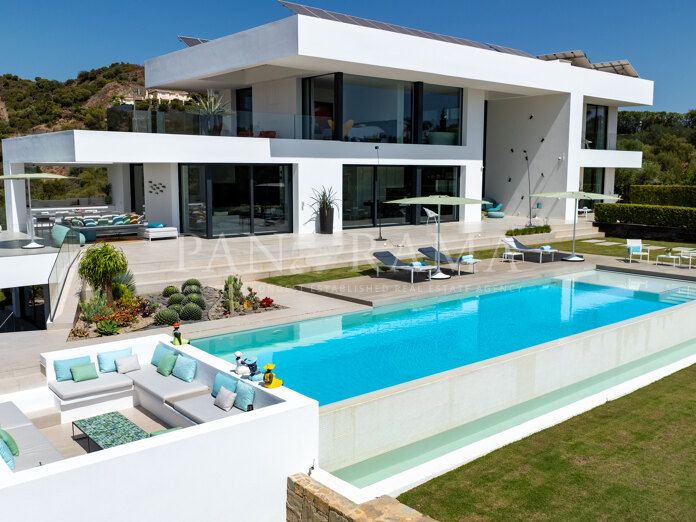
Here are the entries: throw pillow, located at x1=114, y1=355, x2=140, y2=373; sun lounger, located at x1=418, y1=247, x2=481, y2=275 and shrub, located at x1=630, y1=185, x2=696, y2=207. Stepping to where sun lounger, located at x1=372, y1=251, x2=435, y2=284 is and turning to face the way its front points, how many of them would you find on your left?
2

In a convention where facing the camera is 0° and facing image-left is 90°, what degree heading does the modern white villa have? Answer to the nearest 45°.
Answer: approximately 315°

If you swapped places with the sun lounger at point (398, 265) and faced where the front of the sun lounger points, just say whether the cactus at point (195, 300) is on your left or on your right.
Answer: on your right

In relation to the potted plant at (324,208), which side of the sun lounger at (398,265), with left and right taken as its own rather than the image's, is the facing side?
back

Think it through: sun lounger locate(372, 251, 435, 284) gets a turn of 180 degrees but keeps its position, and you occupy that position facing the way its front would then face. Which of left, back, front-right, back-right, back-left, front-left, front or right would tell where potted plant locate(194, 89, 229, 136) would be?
front

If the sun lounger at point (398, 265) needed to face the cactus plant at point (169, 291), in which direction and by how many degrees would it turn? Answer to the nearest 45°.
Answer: approximately 90° to its right

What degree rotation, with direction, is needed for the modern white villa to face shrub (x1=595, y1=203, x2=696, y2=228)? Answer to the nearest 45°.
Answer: approximately 90° to its left

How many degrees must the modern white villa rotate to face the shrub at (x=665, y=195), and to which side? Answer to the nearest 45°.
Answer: approximately 90° to its left

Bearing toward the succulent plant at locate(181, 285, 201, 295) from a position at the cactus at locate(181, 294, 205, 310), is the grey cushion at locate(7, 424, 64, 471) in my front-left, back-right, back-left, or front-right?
back-left

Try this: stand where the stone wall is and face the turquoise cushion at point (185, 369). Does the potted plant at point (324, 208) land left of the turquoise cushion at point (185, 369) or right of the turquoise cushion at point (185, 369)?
right
